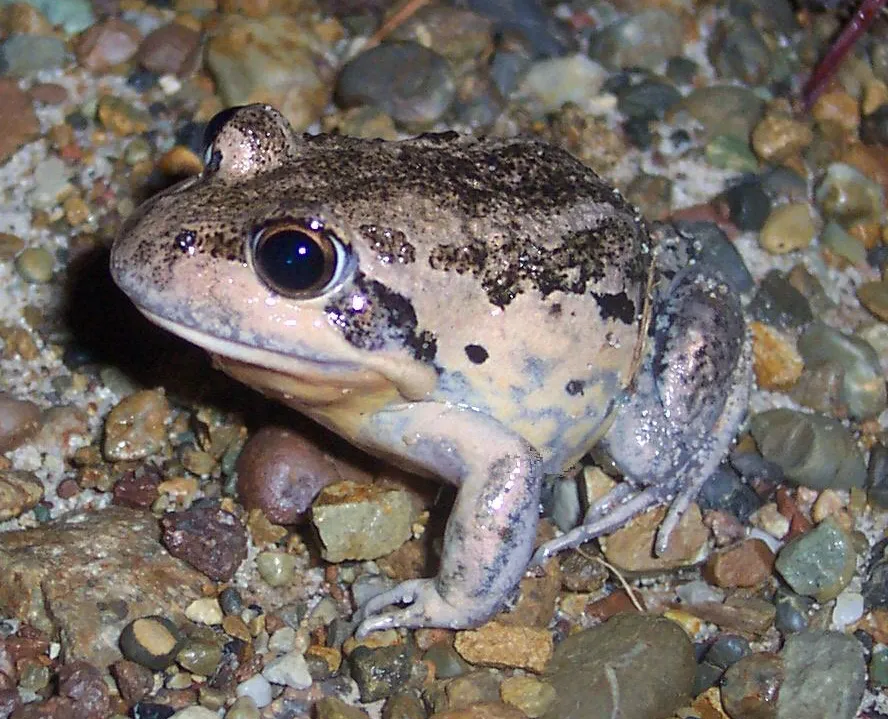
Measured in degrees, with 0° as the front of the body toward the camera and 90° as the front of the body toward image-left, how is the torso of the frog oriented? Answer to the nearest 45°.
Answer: approximately 90°

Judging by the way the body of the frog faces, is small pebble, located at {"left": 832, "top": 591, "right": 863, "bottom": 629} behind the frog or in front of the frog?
behind

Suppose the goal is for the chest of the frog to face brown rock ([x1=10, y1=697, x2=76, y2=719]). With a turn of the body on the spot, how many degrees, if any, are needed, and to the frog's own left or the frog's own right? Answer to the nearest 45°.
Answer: approximately 45° to the frog's own left

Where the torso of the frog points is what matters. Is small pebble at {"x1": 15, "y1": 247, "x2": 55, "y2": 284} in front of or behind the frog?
in front

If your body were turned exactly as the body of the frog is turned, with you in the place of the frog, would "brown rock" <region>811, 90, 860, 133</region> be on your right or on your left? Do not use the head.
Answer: on your right

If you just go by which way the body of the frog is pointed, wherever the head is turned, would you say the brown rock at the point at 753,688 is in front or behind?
behind

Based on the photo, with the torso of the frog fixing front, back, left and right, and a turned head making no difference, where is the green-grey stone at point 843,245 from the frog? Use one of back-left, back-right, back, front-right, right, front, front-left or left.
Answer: back-right

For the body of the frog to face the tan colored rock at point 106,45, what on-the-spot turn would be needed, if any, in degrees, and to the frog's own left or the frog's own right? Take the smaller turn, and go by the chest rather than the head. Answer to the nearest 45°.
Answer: approximately 45° to the frog's own right

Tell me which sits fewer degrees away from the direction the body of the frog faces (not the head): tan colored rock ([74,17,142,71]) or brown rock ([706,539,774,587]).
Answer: the tan colored rock

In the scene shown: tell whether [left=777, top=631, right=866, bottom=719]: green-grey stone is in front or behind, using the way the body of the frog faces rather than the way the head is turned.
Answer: behind
